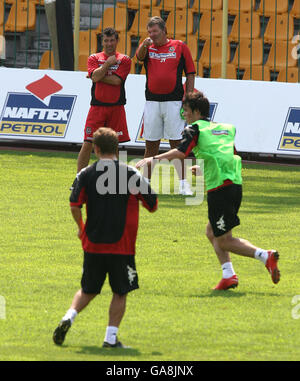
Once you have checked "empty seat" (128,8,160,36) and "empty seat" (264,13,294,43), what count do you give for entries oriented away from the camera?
0

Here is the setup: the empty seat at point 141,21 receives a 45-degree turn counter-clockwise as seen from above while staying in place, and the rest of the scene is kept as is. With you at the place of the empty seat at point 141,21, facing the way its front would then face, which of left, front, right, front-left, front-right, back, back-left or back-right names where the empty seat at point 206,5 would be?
front-left

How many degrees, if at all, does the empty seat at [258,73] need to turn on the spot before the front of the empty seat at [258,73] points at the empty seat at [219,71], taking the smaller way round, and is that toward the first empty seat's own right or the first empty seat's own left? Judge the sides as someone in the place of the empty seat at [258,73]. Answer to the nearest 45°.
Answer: approximately 45° to the first empty seat's own right

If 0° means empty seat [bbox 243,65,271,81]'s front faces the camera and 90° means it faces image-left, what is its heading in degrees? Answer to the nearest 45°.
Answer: approximately 0°

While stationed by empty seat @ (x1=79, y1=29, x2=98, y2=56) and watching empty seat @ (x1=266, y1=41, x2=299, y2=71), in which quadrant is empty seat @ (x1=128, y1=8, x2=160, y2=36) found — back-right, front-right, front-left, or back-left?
front-left

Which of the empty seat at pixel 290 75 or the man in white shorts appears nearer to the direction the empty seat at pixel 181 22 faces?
the man in white shorts

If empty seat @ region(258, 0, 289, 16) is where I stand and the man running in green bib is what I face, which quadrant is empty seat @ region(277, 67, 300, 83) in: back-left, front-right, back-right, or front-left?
front-left

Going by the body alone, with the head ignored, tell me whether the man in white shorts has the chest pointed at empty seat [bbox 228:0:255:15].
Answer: no

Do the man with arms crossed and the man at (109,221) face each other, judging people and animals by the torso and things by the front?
yes

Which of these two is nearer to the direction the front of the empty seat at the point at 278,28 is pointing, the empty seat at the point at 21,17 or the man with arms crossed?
the man with arms crossed

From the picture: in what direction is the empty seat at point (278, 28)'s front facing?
toward the camera

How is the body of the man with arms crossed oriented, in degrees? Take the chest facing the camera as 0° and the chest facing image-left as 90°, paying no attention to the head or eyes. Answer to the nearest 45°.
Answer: approximately 0°

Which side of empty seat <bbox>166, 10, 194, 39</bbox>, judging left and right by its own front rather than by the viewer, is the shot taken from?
front

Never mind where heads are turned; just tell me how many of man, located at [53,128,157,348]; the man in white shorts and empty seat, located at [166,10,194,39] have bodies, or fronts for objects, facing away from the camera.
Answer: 1

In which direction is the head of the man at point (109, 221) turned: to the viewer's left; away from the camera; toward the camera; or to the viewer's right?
away from the camera

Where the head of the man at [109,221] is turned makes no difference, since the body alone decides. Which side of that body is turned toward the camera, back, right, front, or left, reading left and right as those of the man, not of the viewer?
back

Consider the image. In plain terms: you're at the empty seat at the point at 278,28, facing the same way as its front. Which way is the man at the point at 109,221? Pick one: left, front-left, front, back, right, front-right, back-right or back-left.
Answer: front

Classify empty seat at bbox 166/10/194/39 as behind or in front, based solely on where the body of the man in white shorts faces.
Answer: behind

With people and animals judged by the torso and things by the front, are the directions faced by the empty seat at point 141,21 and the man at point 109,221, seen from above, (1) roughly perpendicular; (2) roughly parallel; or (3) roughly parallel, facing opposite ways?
roughly parallel, facing opposite ways

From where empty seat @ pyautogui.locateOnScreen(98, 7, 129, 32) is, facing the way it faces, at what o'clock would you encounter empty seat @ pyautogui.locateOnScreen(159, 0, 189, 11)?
empty seat @ pyautogui.locateOnScreen(159, 0, 189, 11) is roughly at 9 o'clock from empty seat @ pyautogui.locateOnScreen(98, 7, 129, 32).
